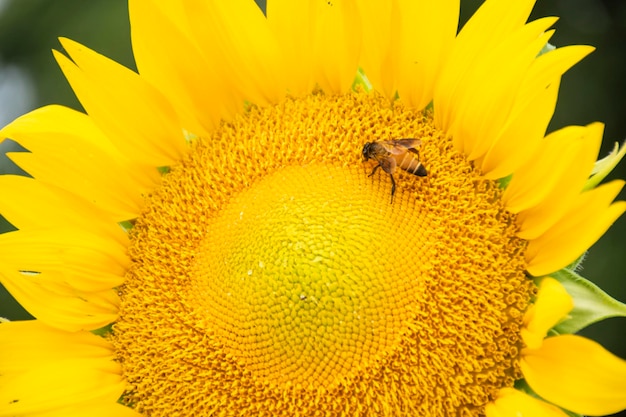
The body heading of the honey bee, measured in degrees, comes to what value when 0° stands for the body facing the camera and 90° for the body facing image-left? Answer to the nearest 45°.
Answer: approximately 90°

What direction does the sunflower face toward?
toward the camera
